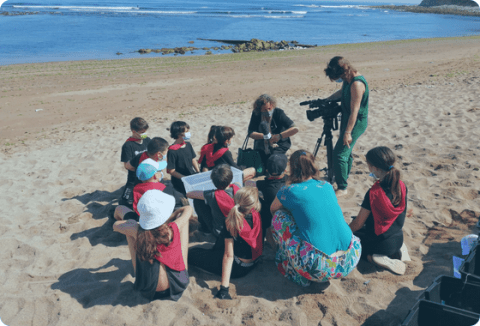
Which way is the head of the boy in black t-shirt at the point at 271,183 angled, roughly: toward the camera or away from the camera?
away from the camera

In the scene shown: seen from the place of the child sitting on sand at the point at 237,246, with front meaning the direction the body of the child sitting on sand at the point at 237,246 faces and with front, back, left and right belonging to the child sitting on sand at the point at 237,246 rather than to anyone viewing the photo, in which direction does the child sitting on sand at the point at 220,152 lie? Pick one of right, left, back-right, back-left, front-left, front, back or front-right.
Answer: front-right

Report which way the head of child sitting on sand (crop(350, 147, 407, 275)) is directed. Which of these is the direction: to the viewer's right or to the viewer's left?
to the viewer's left

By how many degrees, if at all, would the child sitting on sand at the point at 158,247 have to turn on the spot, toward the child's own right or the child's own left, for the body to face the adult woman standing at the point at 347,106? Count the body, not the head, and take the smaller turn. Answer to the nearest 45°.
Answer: approximately 45° to the child's own right

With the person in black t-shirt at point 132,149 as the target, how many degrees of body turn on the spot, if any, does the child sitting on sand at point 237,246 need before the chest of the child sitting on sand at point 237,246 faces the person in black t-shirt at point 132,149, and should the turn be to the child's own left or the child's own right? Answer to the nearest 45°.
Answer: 0° — they already face them

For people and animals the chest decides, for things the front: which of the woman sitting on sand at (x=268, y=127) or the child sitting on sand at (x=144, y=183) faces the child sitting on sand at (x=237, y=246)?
the woman sitting on sand

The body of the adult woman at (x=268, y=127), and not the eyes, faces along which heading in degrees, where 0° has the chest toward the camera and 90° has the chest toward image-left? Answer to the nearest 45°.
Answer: approximately 0°

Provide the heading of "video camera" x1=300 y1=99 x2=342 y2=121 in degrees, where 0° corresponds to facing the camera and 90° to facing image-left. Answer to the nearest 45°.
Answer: approximately 90°

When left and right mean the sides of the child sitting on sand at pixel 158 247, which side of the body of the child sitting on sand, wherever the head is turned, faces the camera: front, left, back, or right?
back

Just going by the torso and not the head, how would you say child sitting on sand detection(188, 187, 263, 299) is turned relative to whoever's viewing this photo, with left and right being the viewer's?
facing away from the viewer and to the left of the viewer

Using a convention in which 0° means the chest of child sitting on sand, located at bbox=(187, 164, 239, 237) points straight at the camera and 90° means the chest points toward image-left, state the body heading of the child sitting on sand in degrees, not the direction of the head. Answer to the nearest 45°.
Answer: approximately 135°

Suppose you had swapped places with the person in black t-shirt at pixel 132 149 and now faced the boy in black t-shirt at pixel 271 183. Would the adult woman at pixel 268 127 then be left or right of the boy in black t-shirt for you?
left

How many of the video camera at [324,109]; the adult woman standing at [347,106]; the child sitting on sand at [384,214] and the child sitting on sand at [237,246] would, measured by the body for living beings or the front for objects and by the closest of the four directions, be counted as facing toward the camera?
0

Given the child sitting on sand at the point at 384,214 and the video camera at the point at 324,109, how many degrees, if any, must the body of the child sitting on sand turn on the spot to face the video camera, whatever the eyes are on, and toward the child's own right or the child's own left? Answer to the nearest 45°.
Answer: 0° — they already face it

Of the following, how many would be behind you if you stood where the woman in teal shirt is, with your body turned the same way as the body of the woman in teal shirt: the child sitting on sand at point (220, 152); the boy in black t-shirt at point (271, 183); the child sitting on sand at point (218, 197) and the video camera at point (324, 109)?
0

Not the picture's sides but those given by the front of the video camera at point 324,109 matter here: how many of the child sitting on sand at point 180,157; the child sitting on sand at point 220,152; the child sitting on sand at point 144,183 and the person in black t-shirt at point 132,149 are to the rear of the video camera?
0

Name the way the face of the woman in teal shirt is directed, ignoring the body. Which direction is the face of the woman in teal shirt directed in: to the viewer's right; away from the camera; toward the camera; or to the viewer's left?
away from the camera
